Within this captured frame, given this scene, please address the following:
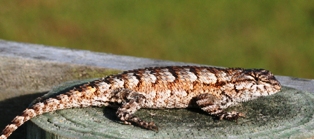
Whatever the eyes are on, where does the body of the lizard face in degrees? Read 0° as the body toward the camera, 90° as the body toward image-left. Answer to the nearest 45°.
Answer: approximately 270°
